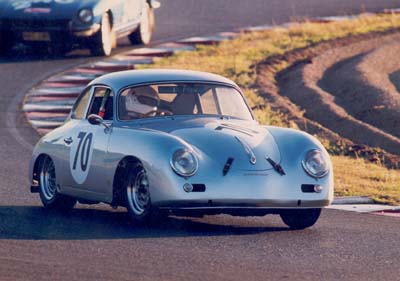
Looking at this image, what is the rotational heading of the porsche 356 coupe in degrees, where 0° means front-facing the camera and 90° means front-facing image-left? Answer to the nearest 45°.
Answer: approximately 315°

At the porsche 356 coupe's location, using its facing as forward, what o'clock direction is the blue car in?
The blue car is roughly at 7 o'clock from the porsche 356 coupe.

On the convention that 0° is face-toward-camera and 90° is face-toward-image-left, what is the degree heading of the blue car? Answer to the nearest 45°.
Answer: approximately 45°

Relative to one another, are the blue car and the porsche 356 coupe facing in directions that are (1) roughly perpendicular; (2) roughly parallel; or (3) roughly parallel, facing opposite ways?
roughly perpendicular

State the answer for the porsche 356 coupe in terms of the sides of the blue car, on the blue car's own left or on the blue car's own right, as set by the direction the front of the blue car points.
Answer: on the blue car's own left
